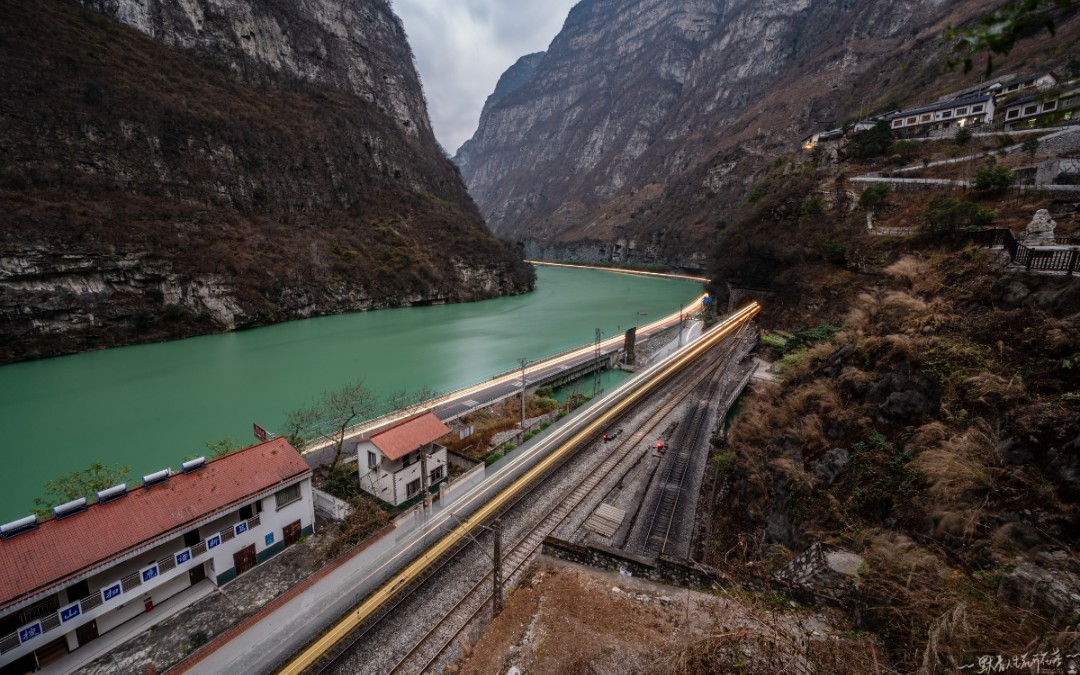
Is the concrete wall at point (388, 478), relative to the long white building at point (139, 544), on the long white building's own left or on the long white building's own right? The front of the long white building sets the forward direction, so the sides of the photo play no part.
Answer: on the long white building's own left

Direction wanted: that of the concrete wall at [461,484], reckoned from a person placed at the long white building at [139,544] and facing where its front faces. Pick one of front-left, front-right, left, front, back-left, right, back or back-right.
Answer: front-left

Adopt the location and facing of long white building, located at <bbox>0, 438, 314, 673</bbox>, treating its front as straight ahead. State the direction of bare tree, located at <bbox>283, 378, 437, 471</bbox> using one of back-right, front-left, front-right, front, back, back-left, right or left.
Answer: left

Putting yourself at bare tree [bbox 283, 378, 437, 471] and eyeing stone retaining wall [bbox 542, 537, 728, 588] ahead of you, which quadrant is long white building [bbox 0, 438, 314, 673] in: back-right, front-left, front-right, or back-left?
front-right

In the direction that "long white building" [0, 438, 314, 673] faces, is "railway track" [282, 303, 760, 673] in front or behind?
in front

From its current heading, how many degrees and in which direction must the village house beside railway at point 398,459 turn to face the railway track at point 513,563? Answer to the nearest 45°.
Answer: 0° — it already faces it

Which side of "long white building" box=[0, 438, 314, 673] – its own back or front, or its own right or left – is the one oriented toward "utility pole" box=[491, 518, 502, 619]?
front

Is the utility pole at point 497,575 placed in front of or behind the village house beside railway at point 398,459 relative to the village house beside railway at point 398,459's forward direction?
in front

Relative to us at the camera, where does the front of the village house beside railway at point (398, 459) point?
facing the viewer and to the right of the viewer

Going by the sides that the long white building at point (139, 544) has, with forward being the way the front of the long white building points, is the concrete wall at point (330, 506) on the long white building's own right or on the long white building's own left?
on the long white building's own left
